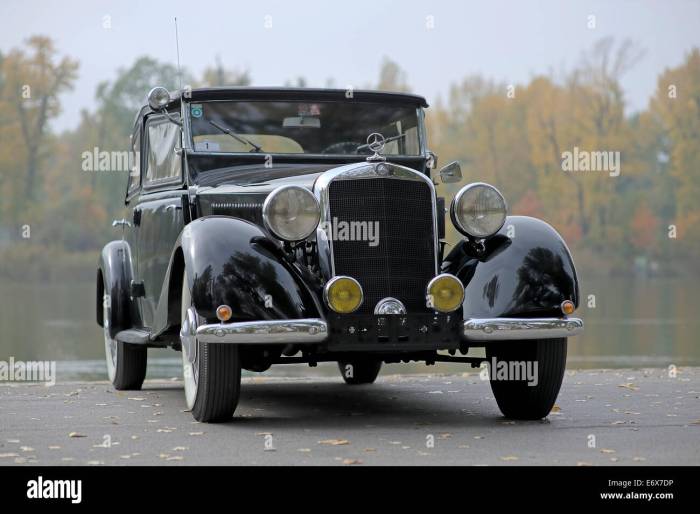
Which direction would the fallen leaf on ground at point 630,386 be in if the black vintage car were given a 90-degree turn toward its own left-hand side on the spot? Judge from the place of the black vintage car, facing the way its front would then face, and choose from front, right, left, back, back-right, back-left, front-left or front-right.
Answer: front-left

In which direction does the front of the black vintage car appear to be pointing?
toward the camera
